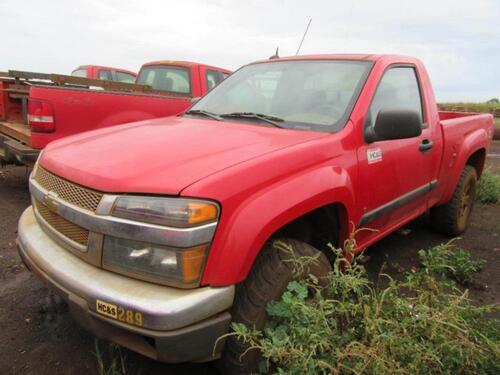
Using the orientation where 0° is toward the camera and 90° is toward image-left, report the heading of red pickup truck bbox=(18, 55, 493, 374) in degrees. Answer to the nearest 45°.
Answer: approximately 45°

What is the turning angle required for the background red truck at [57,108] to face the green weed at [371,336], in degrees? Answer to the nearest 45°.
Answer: approximately 90° to its right

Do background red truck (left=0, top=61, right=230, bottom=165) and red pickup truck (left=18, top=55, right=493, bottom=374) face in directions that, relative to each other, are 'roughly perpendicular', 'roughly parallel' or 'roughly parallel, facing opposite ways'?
roughly parallel, facing opposite ways

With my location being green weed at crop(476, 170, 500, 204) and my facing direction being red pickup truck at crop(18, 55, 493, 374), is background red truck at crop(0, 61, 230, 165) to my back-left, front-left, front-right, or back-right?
front-right

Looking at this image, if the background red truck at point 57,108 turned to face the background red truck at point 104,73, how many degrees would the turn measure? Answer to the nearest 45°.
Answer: approximately 45° to its left

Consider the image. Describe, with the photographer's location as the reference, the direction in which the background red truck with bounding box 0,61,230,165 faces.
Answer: facing away from the viewer and to the right of the viewer

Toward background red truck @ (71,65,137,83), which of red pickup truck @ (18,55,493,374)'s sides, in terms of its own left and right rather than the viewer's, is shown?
right

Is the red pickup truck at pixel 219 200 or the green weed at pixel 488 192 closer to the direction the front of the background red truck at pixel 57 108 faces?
the green weed

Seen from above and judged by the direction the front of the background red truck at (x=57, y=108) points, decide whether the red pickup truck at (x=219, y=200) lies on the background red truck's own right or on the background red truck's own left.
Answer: on the background red truck's own right

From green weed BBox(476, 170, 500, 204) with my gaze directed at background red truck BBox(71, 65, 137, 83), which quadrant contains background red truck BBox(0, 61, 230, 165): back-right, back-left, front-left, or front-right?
front-left

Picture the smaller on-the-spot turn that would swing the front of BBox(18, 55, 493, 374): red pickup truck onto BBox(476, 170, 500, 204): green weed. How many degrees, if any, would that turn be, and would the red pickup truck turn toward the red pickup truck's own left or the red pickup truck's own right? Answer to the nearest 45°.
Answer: approximately 180°

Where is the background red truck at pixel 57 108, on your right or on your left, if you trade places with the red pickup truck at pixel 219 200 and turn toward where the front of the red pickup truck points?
on your right
